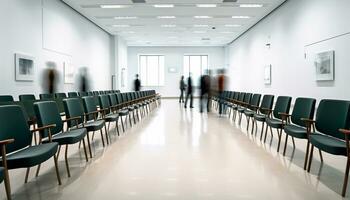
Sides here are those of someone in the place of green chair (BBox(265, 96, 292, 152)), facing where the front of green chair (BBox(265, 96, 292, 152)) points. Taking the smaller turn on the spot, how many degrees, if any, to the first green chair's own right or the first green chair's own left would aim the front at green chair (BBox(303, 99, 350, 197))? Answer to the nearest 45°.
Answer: approximately 45° to the first green chair's own left

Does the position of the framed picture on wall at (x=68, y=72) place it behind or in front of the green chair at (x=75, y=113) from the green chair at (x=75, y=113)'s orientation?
behind

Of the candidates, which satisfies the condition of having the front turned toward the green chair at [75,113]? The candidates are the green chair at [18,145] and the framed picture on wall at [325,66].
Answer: the framed picture on wall

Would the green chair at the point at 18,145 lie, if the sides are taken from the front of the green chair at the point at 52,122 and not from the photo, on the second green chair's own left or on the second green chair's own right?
on the second green chair's own right

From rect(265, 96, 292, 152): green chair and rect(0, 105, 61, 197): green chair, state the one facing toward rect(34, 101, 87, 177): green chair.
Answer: rect(265, 96, 292, 152): green chair

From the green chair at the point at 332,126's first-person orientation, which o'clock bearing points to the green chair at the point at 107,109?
the green chair at the point at 107,109 is roughly at 2 o'clock from the green chair at the point at 332,126.

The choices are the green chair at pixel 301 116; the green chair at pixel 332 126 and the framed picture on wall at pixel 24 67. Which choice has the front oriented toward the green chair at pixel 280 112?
the framed picture on wall

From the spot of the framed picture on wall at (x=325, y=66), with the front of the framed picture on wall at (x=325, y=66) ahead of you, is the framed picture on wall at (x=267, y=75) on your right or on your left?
on your right

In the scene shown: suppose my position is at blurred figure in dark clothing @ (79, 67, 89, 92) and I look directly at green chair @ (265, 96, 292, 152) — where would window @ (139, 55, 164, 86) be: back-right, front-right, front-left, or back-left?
back-left

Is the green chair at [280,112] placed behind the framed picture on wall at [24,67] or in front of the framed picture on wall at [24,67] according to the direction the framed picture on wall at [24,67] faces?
in front

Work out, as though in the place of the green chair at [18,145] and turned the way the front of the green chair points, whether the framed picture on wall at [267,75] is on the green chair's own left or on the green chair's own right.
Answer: on the green chair's own left

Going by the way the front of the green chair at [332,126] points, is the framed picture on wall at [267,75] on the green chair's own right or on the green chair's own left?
on the green chair's own right

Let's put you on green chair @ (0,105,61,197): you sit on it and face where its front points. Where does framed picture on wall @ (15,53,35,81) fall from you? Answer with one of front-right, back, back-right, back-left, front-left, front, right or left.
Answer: back-left

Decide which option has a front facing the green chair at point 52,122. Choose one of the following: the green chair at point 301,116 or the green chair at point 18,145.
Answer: the green chair at point 301,116
